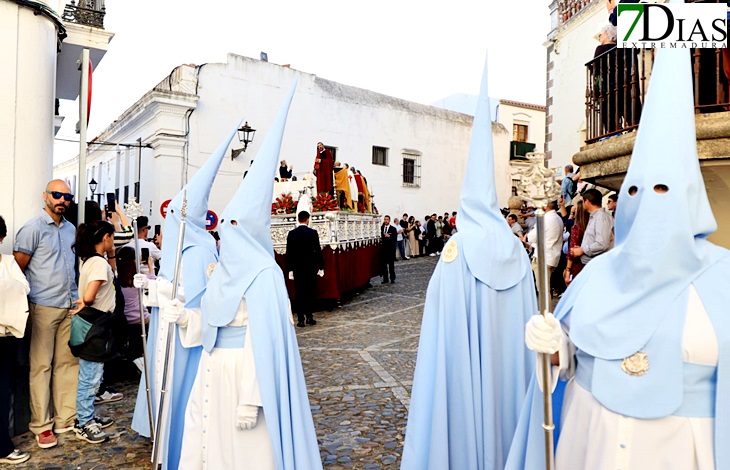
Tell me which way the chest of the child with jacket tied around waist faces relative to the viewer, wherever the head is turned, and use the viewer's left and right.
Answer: facing to the right of the viewer

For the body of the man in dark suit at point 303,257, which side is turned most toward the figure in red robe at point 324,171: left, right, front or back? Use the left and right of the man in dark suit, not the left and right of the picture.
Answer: front

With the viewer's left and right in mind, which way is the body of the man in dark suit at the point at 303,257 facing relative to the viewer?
facing away from the viewer

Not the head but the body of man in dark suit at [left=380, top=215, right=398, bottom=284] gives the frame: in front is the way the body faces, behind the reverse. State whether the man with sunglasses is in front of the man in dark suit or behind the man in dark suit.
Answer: in front

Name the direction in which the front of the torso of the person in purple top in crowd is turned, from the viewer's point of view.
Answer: to the viewer's right

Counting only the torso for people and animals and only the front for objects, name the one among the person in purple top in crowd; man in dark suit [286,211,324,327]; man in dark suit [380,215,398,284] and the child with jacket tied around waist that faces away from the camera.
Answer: man in dark suit [286,211,324,327]

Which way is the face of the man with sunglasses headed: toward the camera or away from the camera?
toward the camera

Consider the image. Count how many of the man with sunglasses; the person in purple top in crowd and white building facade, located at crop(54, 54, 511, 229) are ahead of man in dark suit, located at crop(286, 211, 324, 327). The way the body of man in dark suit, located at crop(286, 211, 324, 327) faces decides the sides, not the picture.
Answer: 1

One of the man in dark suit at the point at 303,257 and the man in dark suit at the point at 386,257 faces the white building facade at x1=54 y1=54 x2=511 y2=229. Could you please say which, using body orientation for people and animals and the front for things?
the man in dark suit at the point at 303,257

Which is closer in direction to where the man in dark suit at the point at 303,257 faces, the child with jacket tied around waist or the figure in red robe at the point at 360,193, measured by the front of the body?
the figure in red robe
